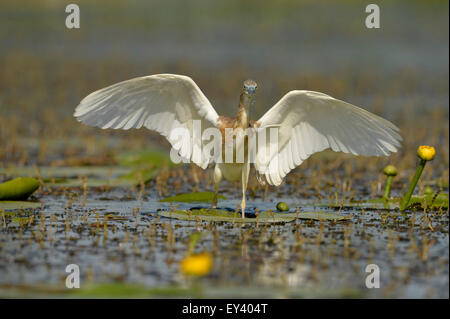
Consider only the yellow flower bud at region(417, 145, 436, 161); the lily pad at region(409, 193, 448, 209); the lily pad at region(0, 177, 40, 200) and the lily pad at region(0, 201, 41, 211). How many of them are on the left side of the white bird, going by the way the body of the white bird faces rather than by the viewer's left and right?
2

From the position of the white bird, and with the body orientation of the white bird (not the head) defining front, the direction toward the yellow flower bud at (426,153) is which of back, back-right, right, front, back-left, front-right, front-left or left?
left

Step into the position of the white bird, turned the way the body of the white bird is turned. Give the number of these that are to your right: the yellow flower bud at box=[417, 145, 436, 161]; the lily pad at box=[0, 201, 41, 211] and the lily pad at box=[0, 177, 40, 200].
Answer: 2

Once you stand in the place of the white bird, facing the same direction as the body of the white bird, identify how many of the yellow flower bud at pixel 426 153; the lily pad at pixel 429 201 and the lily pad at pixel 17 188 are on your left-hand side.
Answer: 2

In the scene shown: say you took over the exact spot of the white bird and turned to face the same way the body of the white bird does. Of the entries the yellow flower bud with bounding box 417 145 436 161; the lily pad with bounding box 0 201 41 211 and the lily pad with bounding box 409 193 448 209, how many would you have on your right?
1

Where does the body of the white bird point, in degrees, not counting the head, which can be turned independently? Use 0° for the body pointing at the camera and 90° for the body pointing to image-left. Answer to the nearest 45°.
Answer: approximately 0°

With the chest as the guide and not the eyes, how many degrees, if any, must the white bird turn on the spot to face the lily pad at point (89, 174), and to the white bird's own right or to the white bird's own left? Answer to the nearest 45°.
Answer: approximately 135° to the white bird's own right

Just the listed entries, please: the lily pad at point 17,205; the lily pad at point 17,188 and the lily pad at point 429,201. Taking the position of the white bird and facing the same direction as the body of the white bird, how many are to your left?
1

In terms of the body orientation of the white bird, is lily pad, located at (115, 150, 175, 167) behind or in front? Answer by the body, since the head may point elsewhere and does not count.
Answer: behind

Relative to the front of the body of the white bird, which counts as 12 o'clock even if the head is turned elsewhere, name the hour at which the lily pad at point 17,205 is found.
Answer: The lily pad is roughly at 3 o'clock from the white bird.

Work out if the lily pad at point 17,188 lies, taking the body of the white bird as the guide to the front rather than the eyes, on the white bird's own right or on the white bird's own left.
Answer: on the white bird's own right
